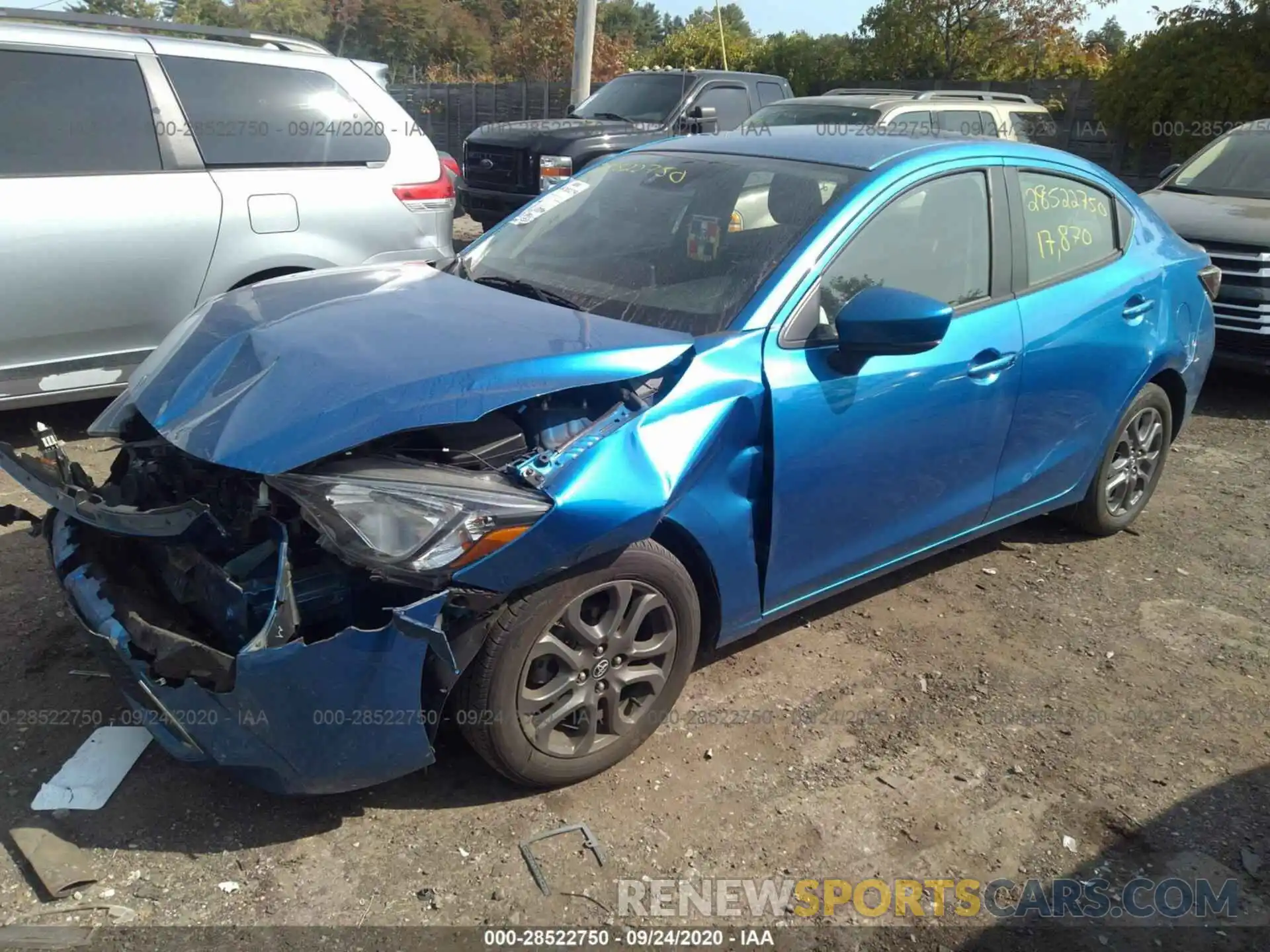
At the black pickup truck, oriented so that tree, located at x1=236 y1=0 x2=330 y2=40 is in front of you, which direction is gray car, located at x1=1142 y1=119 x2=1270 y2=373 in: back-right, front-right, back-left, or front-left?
back-right

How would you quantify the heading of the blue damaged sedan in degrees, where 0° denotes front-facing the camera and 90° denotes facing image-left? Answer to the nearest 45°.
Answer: approximately 45°

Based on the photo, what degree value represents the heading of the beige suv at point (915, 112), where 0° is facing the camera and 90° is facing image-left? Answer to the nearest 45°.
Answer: approximately 45°

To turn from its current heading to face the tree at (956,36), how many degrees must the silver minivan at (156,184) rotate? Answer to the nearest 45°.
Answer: approximately 135° to its right

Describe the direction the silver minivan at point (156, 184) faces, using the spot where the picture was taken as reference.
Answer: facing to the left of the viewer

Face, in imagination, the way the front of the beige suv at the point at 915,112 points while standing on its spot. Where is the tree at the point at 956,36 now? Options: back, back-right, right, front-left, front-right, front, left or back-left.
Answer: back-right

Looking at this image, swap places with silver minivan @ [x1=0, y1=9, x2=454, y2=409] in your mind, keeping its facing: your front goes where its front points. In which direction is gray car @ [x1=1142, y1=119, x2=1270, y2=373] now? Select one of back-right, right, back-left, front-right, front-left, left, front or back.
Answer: back

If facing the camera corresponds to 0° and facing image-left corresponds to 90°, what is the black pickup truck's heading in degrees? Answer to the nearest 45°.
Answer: approximately 45°

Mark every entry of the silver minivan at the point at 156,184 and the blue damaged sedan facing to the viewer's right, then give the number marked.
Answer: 0

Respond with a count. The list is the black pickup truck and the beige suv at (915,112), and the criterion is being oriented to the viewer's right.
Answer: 0

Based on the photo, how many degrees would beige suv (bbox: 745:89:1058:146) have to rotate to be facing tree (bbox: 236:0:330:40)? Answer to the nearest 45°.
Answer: approximately 90° to its right

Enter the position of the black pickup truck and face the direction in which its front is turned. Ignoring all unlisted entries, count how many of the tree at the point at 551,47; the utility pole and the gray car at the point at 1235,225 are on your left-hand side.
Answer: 1
